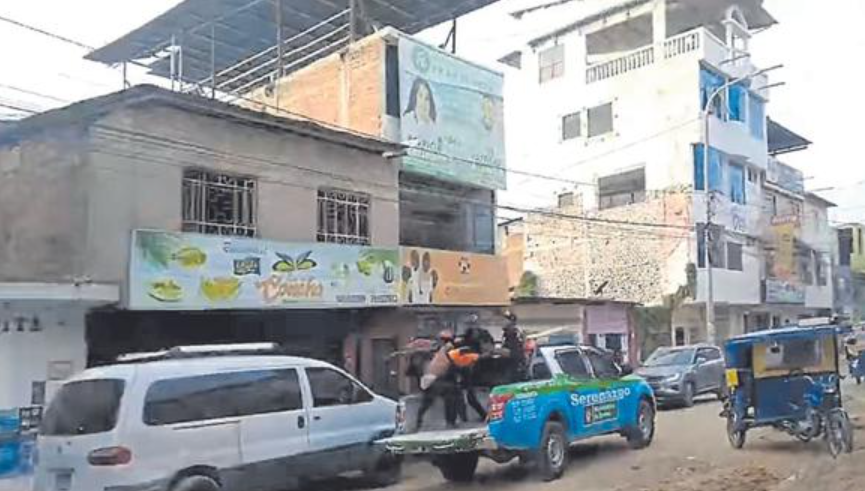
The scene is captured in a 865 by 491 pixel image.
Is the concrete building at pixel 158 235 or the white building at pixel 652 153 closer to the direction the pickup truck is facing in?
the white building

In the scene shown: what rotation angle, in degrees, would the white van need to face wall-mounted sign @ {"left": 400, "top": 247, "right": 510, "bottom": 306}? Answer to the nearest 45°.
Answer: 0° — it already faces it

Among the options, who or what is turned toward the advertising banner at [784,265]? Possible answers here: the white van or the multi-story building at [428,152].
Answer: the white van

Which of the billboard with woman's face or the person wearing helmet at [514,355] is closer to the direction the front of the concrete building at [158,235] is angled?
the person wearing helmet

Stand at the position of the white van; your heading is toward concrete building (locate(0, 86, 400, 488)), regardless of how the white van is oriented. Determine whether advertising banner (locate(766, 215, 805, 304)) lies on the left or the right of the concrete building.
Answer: right

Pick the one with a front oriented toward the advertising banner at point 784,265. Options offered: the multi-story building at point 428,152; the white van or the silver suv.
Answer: the white van

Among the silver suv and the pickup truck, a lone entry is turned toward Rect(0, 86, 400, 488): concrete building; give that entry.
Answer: the silver suv

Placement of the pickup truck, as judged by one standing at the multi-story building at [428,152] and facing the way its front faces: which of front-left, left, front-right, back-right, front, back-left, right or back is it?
front-right

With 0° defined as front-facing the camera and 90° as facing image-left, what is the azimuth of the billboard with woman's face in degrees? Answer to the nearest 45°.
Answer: approximately 315°

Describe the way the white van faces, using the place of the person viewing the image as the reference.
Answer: facing away from the viewer and to the right of the viewer

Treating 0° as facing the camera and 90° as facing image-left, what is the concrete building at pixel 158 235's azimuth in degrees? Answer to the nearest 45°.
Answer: approximately 315°

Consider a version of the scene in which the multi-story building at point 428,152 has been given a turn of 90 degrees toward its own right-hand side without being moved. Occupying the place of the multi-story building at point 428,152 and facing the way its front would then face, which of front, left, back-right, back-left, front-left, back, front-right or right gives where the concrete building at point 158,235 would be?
front

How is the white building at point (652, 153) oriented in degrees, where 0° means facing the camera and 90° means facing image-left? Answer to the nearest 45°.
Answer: approximately 315°

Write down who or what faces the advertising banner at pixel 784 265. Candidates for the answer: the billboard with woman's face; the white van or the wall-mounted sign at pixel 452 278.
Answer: the white van

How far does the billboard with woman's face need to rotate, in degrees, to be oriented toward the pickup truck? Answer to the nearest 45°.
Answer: approximately 45° to its right

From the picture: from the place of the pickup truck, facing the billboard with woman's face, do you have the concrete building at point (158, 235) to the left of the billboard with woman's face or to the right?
left

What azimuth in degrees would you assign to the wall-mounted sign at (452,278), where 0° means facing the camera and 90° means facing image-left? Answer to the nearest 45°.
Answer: approximately 315°

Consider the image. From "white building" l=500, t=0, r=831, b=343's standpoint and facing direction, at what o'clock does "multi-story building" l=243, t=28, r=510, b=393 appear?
The multi-story building is roughly at 2 o'clock from the white building.

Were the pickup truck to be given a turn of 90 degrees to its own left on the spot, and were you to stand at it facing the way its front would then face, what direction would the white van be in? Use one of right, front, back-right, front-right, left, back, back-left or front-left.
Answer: left

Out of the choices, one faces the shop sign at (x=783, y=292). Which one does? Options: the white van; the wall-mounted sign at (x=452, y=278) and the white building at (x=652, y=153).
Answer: the white van
